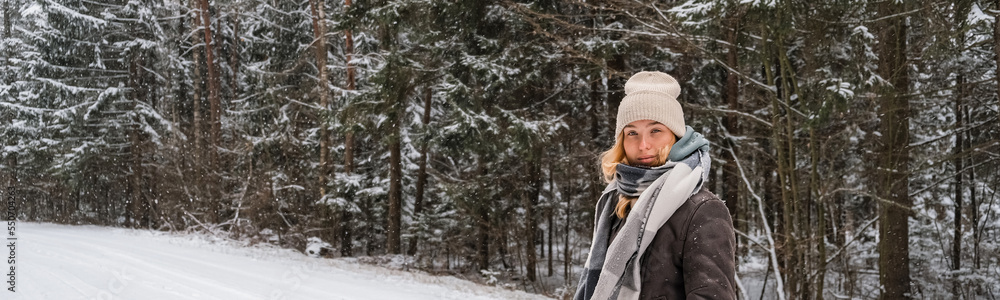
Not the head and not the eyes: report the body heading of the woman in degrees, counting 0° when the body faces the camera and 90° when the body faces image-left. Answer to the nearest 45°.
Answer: approximately 45°
